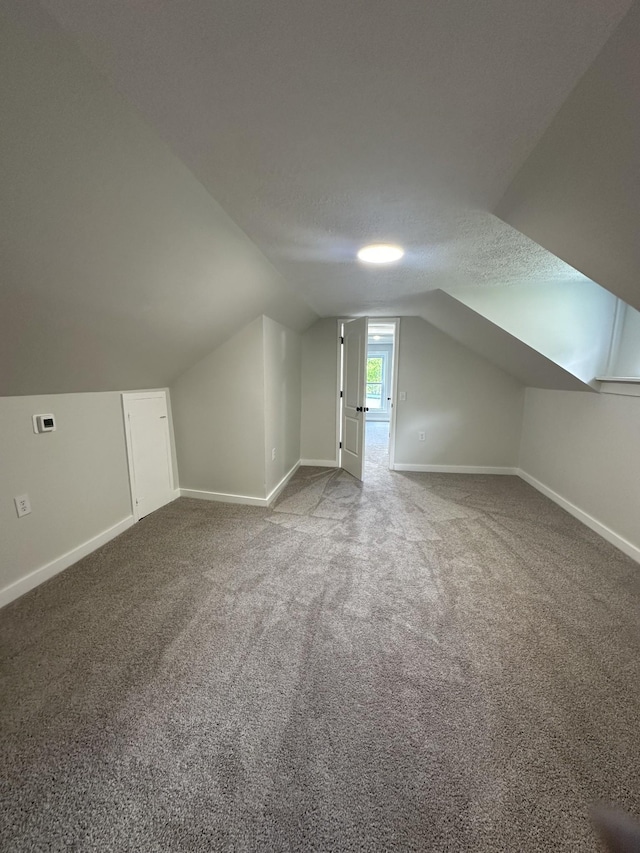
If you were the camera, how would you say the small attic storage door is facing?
facing the viewer and to the right of the viewer

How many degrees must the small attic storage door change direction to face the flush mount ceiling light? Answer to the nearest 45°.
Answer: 0° — it already faces it

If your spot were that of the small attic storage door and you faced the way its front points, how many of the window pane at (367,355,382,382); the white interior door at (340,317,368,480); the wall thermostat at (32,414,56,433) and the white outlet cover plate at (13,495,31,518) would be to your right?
2

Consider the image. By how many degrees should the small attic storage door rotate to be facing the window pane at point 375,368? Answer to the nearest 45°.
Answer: approximately 90° to its left

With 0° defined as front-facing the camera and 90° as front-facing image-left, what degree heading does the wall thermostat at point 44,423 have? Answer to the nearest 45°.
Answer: approximately 315°

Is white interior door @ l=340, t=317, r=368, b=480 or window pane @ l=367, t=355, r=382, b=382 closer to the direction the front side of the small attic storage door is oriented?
the white interior door

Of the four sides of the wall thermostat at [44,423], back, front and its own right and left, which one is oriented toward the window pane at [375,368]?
left

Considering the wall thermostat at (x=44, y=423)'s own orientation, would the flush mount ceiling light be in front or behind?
in front

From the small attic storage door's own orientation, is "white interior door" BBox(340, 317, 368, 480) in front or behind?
in front

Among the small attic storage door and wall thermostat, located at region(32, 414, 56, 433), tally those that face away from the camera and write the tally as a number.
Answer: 0
